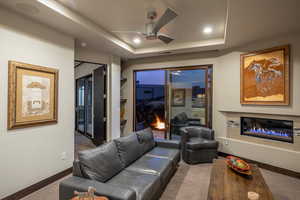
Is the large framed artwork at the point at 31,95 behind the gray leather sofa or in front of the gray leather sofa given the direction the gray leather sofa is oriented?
behind

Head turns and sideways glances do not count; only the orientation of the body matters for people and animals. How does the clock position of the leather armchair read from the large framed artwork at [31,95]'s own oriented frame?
The leather armchair is roughly at 11 o'clock from the large framed artwork.

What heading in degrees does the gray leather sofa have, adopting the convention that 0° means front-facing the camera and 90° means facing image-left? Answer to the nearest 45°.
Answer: approximately 315°

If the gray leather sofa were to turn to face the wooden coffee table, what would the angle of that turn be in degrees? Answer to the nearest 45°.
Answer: approximately 45° to its left

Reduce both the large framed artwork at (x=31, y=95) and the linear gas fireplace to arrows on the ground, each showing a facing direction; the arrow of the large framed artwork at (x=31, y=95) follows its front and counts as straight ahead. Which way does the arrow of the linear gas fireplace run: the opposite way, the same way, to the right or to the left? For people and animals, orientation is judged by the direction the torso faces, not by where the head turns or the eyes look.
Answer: the opposite way

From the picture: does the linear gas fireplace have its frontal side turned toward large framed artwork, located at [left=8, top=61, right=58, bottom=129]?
yes

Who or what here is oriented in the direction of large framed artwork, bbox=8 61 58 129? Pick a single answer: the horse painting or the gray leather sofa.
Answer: the horse painting

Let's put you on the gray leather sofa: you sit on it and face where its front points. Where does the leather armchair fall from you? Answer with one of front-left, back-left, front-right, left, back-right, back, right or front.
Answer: left
